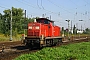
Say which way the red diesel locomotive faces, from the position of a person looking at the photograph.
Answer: facing the viewer and to the left of the viewer
